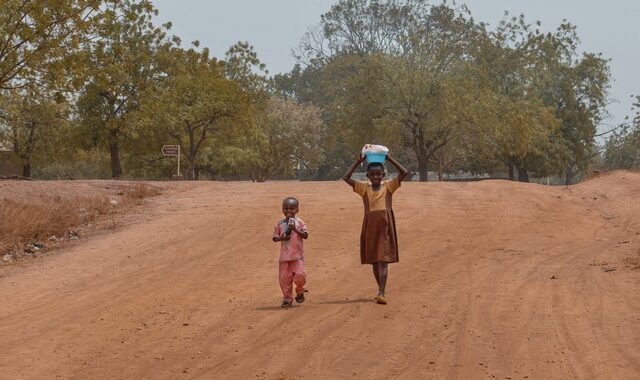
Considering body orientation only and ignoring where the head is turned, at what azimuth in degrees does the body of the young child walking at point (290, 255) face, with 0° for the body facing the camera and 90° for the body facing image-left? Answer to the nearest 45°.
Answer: approximately 0°

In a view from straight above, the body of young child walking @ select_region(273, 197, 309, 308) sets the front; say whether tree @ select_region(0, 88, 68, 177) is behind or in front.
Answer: behind

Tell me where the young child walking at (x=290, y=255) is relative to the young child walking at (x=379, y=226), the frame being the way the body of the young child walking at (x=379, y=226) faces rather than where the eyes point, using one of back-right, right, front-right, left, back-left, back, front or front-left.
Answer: right

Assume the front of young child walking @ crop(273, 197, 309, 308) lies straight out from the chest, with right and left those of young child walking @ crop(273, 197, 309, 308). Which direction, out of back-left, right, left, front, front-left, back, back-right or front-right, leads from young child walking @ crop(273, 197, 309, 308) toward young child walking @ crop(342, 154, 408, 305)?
left

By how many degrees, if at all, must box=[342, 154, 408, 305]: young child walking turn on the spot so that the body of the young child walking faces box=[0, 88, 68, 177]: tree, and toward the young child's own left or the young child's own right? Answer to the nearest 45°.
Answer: approximately 135° to the young child's own right

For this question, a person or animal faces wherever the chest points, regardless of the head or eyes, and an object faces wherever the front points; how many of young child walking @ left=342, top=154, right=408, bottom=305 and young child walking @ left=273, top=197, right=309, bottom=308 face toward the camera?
2

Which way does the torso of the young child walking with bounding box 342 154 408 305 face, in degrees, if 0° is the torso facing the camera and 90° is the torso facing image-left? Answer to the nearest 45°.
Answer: approximately 0°

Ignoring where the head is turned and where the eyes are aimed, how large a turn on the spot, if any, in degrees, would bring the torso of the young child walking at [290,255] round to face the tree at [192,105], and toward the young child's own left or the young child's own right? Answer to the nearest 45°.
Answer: approximately 180°

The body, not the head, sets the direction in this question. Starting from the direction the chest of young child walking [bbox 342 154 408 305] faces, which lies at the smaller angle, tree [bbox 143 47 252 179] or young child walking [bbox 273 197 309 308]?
the young child walking
